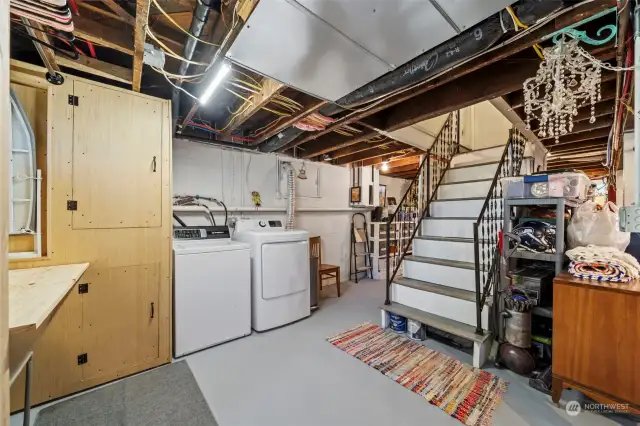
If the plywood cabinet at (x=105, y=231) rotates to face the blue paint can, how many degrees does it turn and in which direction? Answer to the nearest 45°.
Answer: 0° — it already faces it

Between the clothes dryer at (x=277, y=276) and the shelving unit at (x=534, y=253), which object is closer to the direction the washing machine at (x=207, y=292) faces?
the shelving unit

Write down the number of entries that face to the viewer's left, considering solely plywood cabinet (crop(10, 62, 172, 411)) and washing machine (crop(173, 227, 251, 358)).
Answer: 0

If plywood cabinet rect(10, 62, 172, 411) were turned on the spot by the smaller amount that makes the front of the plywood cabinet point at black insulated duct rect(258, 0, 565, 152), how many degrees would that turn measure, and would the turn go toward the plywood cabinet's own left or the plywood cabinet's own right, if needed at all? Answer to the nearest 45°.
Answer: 0° — it already faces it

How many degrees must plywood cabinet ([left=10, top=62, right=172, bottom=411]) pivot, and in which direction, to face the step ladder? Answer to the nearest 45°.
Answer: approximately 45° to its left

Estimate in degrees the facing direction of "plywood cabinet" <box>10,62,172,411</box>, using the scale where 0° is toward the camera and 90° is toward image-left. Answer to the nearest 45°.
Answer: approximately 315°

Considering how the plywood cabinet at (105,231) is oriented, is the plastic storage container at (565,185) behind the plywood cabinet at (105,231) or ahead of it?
ahead

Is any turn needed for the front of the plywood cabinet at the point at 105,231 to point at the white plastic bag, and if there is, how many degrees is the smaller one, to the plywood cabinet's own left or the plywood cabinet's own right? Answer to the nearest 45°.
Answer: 0° — it already faces it

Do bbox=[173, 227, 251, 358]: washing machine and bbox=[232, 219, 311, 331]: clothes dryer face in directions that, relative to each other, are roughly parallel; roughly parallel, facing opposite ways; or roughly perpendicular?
roughly parallel

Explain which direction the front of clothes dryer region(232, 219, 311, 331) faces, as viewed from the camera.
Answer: facing the viewer and to the right of the viewer

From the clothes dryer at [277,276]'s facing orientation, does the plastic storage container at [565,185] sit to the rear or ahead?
ahead
